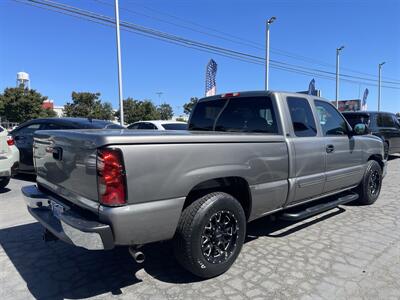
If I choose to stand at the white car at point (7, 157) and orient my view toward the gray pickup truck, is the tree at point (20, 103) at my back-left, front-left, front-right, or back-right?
back-left

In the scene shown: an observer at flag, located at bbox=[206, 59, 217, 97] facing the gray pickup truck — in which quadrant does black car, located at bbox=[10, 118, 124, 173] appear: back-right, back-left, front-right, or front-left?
front-right

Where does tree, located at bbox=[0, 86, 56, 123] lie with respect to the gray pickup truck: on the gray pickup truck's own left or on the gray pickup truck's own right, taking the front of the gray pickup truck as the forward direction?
on the gray pickup truck's own left

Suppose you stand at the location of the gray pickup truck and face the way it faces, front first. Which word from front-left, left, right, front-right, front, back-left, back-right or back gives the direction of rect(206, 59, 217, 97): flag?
front-left

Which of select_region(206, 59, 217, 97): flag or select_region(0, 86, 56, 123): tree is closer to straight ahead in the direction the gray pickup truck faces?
the flag

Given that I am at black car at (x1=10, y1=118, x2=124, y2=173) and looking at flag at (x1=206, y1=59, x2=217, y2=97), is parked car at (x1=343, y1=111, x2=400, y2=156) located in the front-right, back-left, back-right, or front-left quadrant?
front-right

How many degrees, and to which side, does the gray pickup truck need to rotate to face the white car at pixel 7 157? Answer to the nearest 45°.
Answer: approximately 90° to its left

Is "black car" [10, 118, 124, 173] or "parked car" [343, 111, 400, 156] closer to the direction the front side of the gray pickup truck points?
the parked car

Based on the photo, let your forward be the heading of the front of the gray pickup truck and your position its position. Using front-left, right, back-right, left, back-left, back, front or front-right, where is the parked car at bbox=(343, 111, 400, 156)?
front

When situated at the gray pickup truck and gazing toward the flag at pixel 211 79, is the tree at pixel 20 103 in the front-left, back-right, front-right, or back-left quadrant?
front-left

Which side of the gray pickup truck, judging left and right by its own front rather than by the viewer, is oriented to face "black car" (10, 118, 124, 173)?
left

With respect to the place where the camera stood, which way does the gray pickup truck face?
facing away from the viewer and to the right of the viewer
